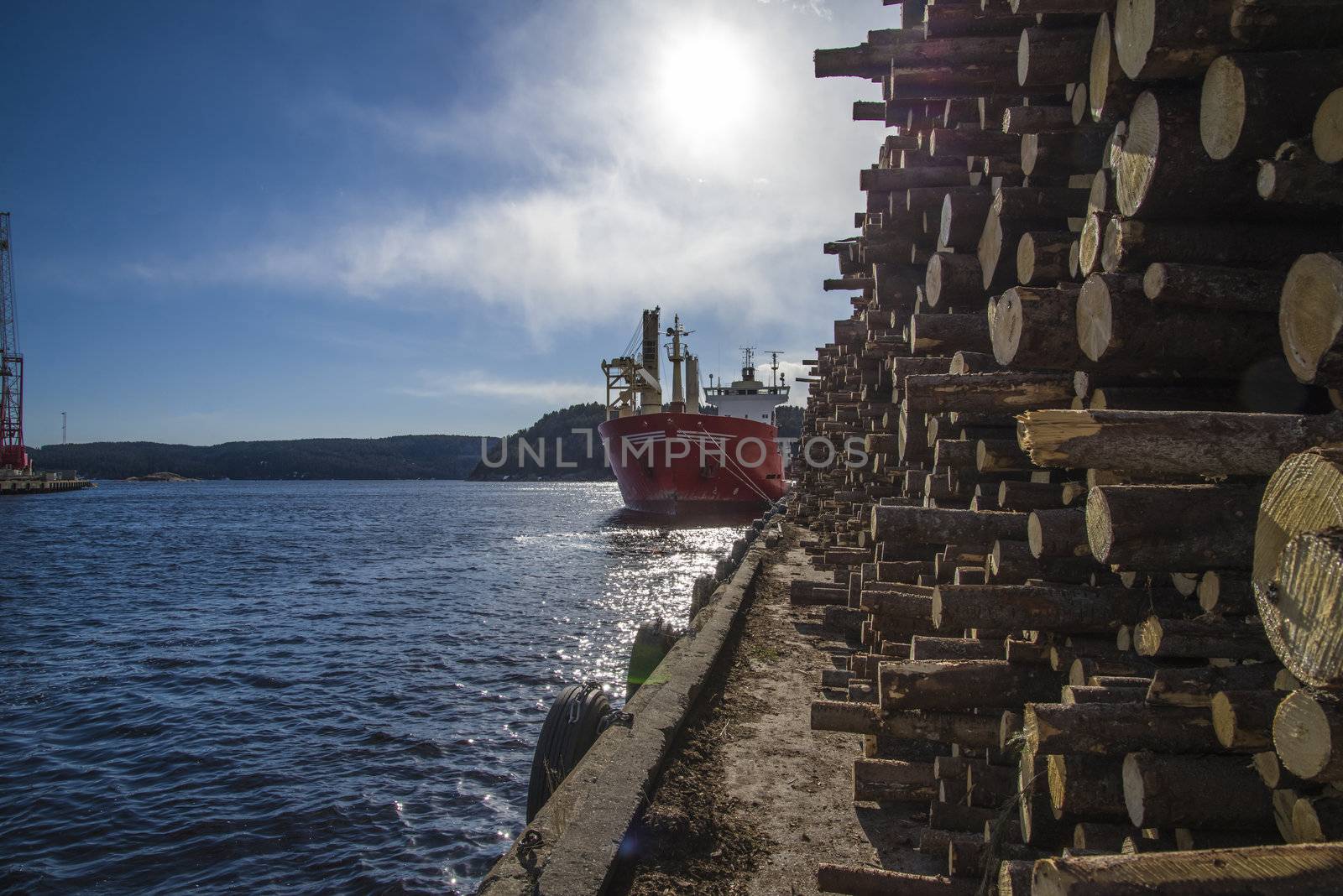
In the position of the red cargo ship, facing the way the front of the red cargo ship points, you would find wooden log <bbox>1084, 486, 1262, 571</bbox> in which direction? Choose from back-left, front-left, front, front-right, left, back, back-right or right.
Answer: front

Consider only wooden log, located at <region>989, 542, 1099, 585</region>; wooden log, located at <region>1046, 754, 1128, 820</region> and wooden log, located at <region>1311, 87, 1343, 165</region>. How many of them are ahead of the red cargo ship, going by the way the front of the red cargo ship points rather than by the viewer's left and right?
3

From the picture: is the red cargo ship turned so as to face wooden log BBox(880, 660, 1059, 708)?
yes

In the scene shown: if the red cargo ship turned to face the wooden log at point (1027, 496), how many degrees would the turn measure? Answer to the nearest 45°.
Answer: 0° — it already faces it

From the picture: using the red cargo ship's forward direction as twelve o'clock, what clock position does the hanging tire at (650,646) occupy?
The hanging tire is roughly at 12 o'clock from the red cargo ship.

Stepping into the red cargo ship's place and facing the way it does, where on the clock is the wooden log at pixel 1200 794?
The wooden log is roughly at 12 o'clock from the red cargo ship.

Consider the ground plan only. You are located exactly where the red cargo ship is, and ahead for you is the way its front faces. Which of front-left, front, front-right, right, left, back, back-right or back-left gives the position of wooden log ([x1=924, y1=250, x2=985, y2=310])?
front

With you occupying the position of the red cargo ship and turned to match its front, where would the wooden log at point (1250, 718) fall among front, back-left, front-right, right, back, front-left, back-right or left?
front

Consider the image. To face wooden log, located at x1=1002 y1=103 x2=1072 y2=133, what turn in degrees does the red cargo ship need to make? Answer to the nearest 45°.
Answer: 0° — it already faces it

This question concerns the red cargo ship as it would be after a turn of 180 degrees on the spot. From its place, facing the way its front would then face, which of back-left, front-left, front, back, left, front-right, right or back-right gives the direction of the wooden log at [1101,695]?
back

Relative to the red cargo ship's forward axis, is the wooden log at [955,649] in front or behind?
in front

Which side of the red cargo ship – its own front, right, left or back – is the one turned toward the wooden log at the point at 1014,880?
front

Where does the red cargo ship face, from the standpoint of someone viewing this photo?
facing the viewer

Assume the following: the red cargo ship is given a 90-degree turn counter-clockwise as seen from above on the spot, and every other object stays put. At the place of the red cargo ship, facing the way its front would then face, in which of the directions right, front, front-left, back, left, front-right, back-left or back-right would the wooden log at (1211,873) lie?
right

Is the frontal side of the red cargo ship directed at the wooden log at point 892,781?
yes

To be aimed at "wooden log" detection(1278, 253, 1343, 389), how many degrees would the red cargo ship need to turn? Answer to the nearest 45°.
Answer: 0° — it already faces it
